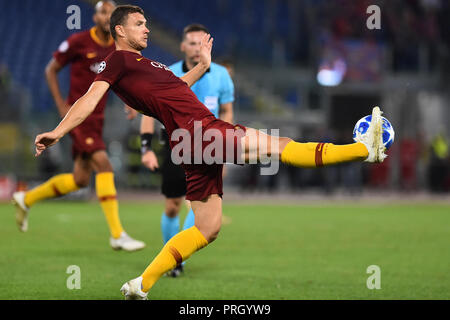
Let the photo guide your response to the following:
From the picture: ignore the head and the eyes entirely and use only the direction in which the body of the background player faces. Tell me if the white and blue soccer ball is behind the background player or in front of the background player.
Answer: in front

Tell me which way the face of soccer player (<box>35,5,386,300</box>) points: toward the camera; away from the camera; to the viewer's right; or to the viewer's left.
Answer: to the viewer's right

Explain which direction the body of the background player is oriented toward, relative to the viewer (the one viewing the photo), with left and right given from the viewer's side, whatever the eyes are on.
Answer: facing the viewer and to the right of the viewer

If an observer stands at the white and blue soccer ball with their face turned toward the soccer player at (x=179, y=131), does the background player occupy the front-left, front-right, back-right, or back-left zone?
front-right

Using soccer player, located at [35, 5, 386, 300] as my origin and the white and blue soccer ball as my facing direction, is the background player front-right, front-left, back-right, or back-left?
back-left

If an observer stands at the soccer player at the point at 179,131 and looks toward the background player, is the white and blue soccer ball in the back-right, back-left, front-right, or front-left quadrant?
back-right

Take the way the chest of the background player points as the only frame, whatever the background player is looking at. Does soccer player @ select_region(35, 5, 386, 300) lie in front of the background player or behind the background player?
in front
